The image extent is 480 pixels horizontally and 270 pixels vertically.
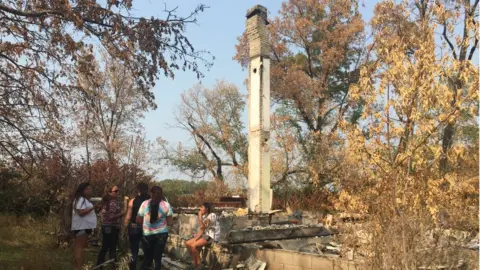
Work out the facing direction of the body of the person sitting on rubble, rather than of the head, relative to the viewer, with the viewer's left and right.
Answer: facing to the left of the viewer

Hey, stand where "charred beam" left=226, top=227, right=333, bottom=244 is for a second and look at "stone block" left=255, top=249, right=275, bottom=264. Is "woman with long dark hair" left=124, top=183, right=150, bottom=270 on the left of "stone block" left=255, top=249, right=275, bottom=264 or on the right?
right

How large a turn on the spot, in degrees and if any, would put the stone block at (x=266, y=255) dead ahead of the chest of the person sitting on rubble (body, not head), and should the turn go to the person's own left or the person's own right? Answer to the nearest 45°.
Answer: approximately 135° to the person's own left

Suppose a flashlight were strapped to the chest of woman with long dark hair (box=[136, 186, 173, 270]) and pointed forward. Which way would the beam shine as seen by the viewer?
away from the camera

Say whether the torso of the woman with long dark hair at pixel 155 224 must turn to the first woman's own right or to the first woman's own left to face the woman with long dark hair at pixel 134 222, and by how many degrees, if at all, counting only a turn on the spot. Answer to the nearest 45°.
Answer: approximately 45° to the first woman's own left

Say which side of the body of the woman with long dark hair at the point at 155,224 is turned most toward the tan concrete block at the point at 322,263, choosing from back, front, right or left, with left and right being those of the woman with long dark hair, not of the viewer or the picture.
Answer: right
